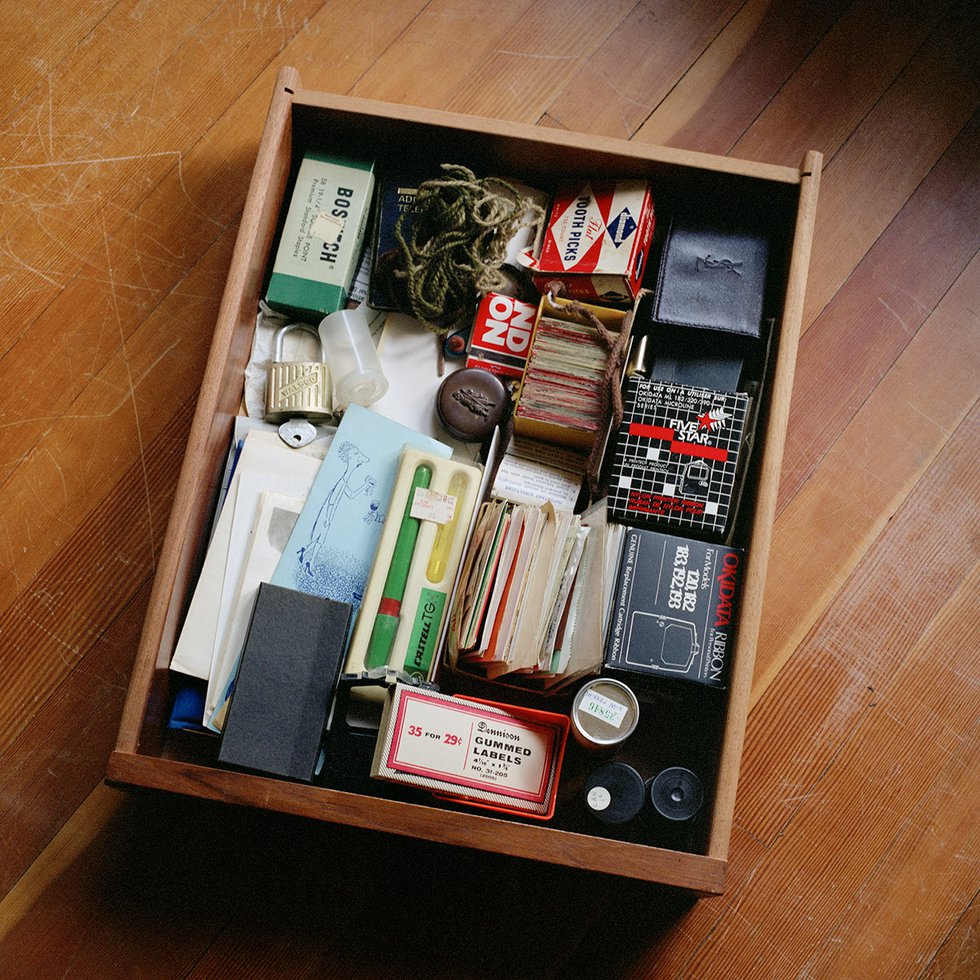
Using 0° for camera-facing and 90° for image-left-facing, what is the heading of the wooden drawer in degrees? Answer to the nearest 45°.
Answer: approximately 0°
